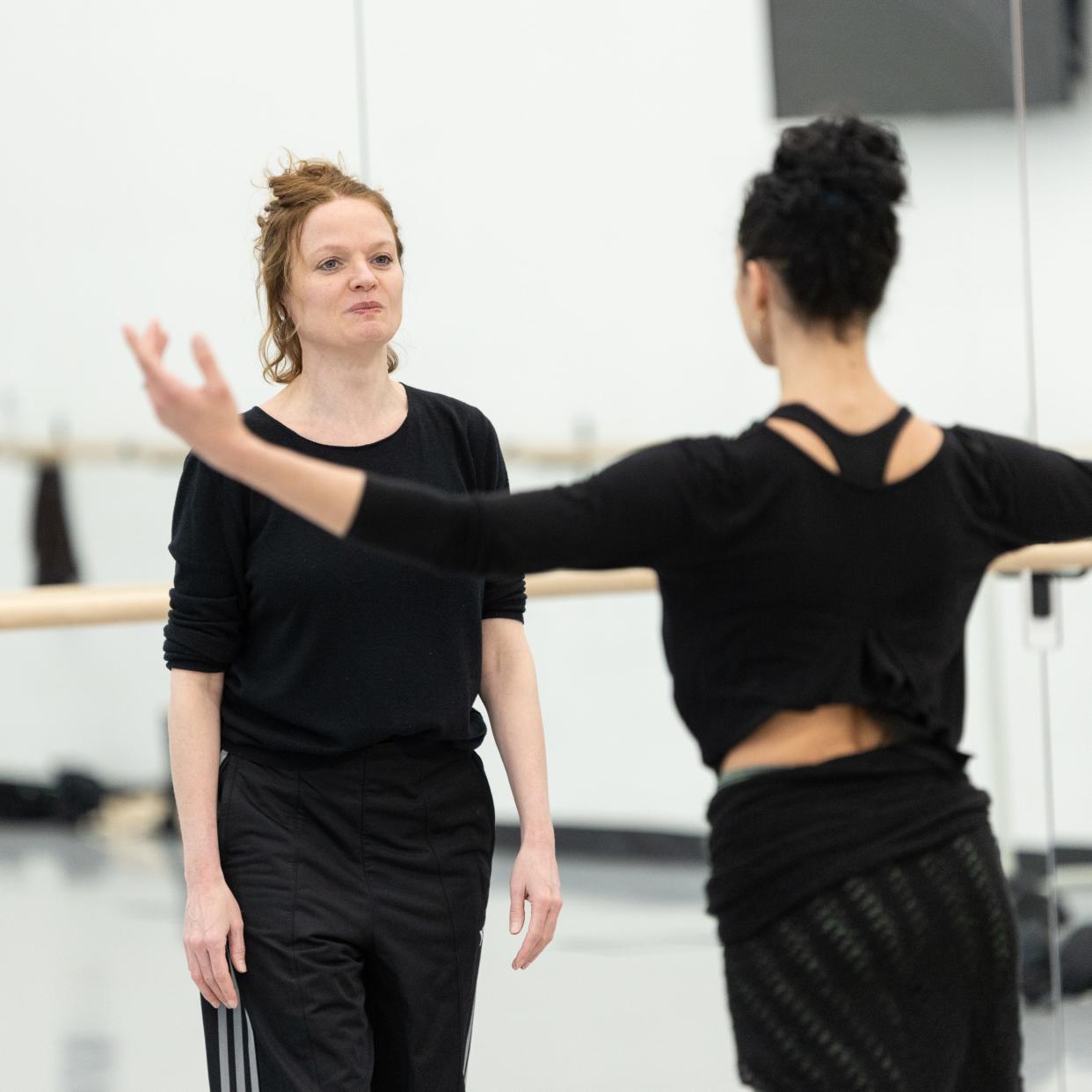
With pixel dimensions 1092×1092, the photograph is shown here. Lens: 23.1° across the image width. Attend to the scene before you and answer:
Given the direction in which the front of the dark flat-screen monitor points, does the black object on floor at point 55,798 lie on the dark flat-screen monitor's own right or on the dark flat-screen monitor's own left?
on the dark flat-screen monitor's own right

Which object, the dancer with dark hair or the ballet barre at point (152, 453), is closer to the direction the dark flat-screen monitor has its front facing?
the dancer with dark hair

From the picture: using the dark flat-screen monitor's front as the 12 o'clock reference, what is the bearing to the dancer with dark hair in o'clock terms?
The dancer with dark hair is roughly at 12 o'clock from the dark flat-screen monitor.

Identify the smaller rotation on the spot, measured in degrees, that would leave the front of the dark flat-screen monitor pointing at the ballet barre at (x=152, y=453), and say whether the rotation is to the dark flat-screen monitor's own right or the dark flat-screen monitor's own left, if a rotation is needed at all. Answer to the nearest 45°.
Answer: approximately 90° to the dark flat-screen monitor's own right

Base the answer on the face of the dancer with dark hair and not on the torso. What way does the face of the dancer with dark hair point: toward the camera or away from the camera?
away from the camera

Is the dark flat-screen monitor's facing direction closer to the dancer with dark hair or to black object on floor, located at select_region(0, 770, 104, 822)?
the dancer with dark hair

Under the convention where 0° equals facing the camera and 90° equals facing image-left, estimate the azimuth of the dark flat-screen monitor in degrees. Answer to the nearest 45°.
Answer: approximately 0°

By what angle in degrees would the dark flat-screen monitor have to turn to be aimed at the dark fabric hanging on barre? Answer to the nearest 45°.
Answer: approximately 90° to its right
